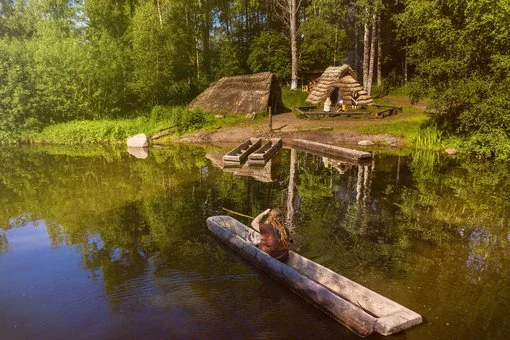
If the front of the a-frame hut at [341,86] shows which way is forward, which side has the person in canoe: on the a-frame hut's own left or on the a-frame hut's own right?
on the a-frame hut's own right

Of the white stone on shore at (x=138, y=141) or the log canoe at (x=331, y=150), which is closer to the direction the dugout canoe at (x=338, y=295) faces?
the white stone on shore

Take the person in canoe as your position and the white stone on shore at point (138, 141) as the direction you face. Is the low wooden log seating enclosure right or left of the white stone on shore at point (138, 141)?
right

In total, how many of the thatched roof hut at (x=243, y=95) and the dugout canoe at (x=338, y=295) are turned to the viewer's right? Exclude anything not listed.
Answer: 1

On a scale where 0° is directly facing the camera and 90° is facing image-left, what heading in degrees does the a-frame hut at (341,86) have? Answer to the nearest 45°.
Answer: approximately 315°

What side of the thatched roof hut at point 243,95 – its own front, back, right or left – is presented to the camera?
right
